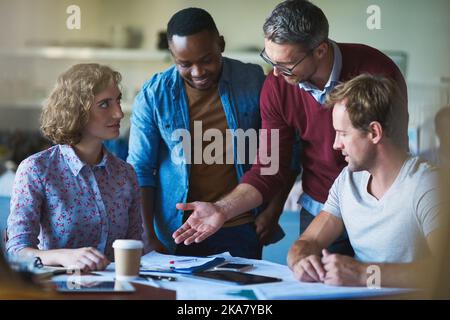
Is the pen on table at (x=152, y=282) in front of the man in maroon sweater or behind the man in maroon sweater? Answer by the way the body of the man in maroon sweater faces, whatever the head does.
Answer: in front

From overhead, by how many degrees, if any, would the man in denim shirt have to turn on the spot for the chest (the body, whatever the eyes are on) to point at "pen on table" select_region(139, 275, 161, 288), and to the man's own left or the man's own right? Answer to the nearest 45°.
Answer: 0° — they already face it

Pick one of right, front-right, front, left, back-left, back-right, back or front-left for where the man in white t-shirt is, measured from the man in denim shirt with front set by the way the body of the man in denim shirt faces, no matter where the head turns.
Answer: front-left

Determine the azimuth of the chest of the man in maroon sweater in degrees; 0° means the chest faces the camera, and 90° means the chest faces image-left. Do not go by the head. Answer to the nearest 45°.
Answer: approximately 45°

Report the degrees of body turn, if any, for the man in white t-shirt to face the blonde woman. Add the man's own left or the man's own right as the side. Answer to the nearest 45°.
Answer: approximately 45° to the man's own right

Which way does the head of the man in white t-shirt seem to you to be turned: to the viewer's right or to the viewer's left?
to the viewer's left

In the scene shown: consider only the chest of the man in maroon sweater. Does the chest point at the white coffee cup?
yes

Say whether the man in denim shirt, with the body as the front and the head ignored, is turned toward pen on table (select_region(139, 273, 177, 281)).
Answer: yes
